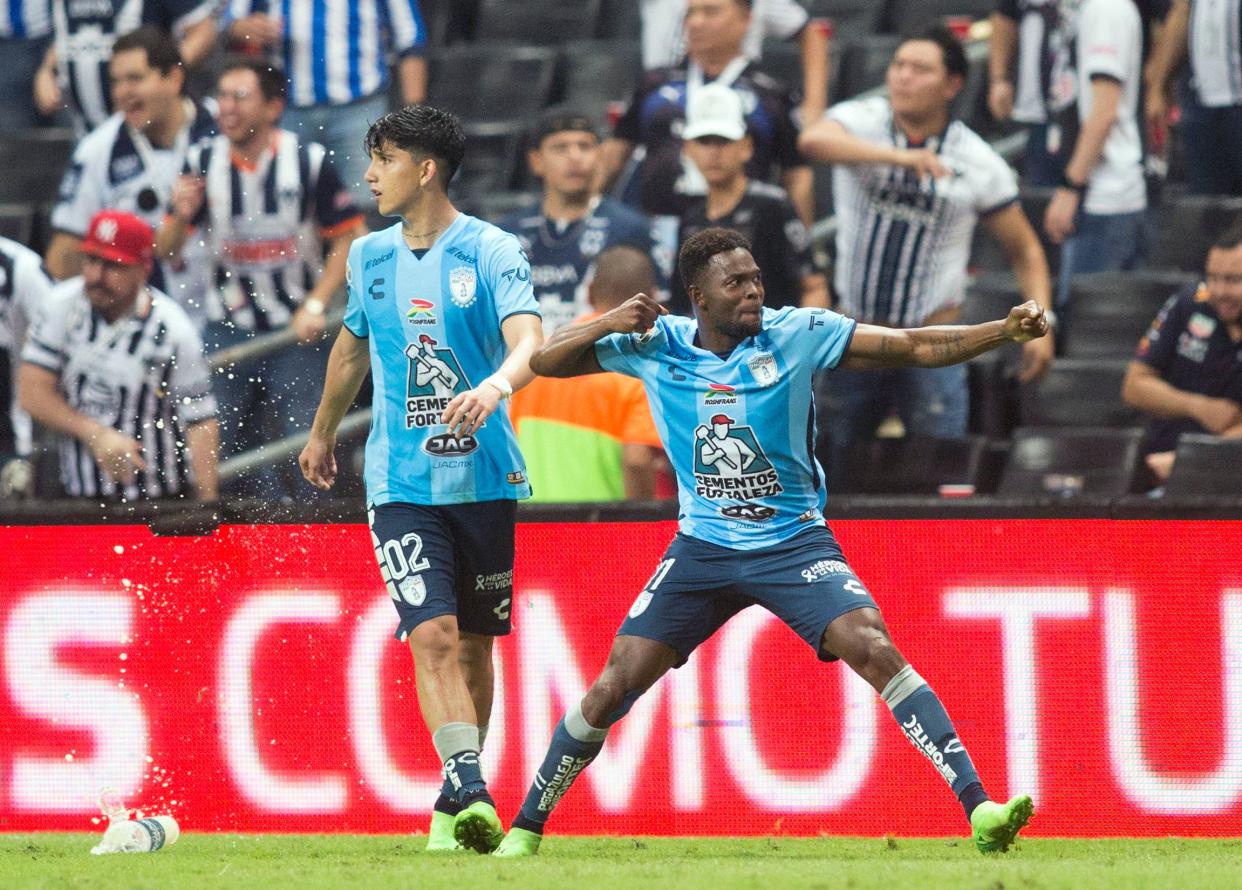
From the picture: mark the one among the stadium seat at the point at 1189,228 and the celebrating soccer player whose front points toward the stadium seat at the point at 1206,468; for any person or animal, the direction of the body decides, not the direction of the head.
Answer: the stadium seat at the point at 1189,228

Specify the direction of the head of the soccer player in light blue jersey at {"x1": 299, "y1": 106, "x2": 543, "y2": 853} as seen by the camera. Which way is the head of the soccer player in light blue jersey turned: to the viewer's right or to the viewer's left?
to the viewer's left

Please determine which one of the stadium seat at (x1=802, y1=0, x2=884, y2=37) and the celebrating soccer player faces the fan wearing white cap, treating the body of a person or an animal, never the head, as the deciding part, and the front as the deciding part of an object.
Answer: the stadium seat

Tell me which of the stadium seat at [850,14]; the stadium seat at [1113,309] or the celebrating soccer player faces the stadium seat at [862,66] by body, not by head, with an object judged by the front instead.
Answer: the stadium seat at [850,14]

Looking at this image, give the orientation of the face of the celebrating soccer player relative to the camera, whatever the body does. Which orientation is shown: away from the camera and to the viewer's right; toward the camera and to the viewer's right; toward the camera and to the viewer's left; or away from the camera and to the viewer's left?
toward the camera and to the viewer's right

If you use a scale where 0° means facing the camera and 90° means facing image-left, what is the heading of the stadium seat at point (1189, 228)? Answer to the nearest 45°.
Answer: approximately 0°

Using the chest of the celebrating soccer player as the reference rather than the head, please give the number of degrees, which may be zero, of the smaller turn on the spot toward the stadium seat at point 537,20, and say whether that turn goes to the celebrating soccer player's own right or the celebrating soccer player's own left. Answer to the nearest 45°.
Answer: approximately 180°

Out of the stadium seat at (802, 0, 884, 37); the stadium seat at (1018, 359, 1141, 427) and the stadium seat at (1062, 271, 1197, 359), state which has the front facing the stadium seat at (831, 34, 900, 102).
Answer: the stadium seat at (802, 0, 884, 37)
